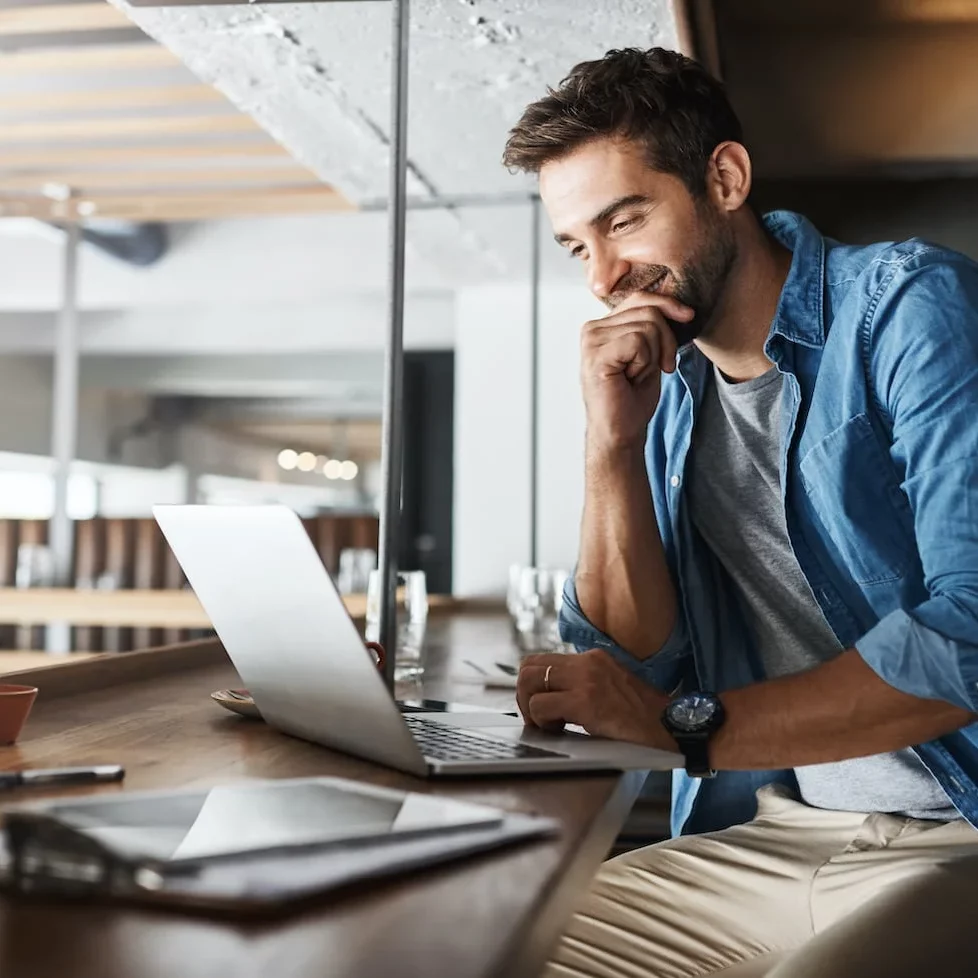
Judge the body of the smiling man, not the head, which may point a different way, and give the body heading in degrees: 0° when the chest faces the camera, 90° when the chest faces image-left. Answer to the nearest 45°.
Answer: approximately 45°

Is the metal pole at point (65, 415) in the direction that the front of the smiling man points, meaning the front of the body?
no

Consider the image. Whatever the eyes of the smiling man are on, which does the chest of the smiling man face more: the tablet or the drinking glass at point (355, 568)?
the tablet

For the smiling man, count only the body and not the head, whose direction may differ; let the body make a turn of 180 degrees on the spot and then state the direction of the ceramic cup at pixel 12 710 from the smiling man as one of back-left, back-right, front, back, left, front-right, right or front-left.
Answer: back

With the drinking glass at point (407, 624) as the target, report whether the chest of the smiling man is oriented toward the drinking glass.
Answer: no

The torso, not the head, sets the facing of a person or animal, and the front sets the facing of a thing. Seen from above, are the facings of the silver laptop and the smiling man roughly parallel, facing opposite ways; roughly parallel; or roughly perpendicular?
roughly parallel, facing opposite ways
